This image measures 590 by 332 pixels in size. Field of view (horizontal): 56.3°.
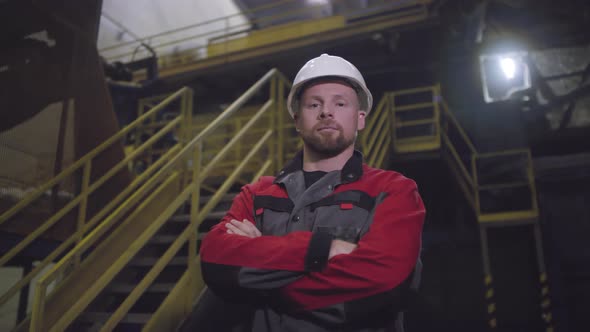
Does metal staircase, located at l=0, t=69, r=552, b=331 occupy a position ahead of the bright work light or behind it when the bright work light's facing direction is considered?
ahead

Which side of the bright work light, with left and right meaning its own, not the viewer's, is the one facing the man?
front

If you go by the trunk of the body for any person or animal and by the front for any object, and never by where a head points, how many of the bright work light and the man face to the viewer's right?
0

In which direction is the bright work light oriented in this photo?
toward the camera

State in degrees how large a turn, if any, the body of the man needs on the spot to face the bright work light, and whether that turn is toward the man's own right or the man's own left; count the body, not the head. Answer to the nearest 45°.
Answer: approximately 180°
